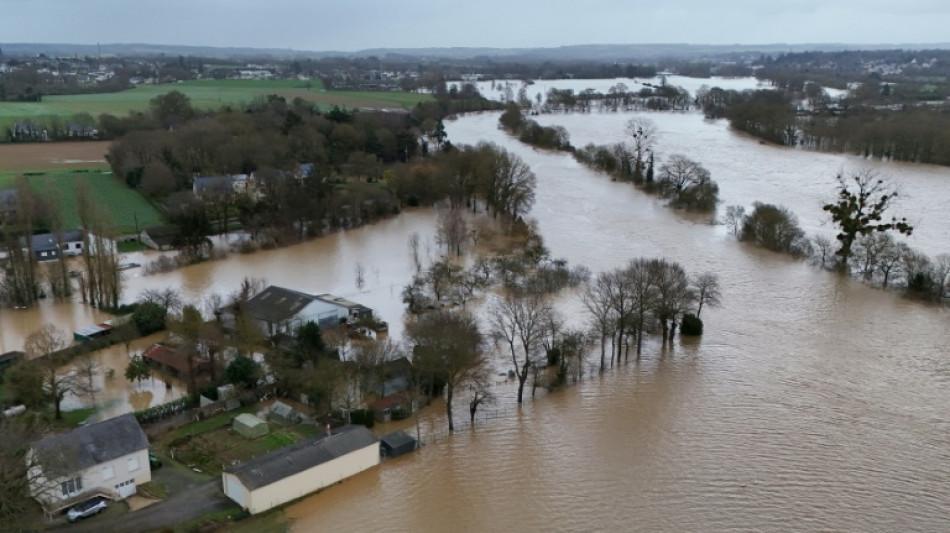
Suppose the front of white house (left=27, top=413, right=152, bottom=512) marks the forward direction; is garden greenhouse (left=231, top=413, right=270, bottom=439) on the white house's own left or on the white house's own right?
on the white house's own left

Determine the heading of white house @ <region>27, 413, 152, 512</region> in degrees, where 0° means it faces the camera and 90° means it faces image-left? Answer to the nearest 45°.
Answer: approximately 315°

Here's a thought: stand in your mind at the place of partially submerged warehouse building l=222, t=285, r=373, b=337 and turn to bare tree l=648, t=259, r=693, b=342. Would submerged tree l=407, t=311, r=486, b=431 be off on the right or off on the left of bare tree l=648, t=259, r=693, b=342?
right

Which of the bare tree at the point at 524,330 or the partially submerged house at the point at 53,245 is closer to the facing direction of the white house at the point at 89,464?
the bare tree

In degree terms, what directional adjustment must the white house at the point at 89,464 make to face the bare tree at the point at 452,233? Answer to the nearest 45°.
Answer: approximately 90° to its left

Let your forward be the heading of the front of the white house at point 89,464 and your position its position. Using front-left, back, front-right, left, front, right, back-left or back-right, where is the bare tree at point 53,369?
back-left

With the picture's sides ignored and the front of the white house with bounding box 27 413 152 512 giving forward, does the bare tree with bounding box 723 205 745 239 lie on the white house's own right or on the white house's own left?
on the white house's own left

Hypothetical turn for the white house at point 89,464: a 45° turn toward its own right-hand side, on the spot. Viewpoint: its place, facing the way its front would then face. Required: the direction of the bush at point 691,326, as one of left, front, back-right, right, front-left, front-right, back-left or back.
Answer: left
